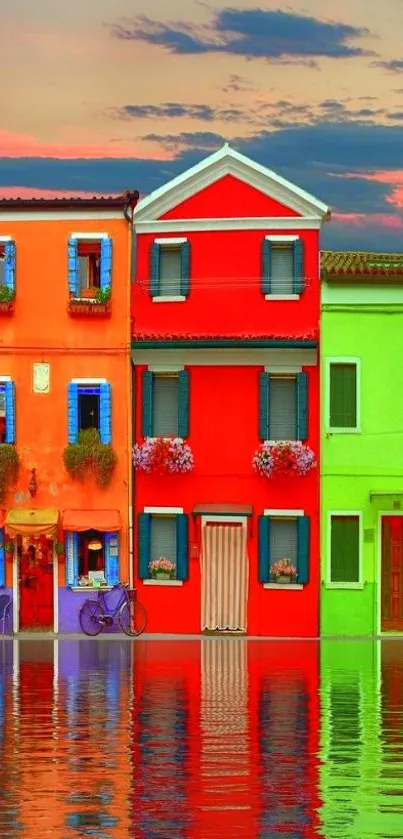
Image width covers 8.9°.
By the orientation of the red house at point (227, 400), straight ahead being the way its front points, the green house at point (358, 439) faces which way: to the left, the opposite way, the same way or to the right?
the same way

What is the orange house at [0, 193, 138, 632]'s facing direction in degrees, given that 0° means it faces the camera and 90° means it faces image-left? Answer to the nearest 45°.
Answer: approximately 0°

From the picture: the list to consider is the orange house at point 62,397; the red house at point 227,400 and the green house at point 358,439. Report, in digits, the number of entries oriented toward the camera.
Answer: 3

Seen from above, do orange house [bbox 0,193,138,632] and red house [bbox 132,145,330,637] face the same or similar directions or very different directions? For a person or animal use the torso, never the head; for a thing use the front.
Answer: same or similar directions

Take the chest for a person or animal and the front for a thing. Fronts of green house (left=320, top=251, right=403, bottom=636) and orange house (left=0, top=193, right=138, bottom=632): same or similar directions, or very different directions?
same or similar directions

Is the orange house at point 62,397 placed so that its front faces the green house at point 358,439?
no

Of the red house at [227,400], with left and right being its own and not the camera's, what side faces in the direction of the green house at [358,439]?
left

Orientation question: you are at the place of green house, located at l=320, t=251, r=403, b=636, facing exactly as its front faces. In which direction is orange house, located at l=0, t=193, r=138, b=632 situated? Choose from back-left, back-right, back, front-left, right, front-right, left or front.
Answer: right

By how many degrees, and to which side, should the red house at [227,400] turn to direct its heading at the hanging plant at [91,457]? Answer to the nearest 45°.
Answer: approximately 90° to its right

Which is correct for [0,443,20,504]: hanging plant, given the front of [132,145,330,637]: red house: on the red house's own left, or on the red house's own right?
on the red house's own right

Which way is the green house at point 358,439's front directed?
toward the camera

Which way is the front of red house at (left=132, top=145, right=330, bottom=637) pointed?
toward the camera

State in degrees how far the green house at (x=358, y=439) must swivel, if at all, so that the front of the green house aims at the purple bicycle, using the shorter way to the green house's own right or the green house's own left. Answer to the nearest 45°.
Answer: approximately 90° to the green house's own right
